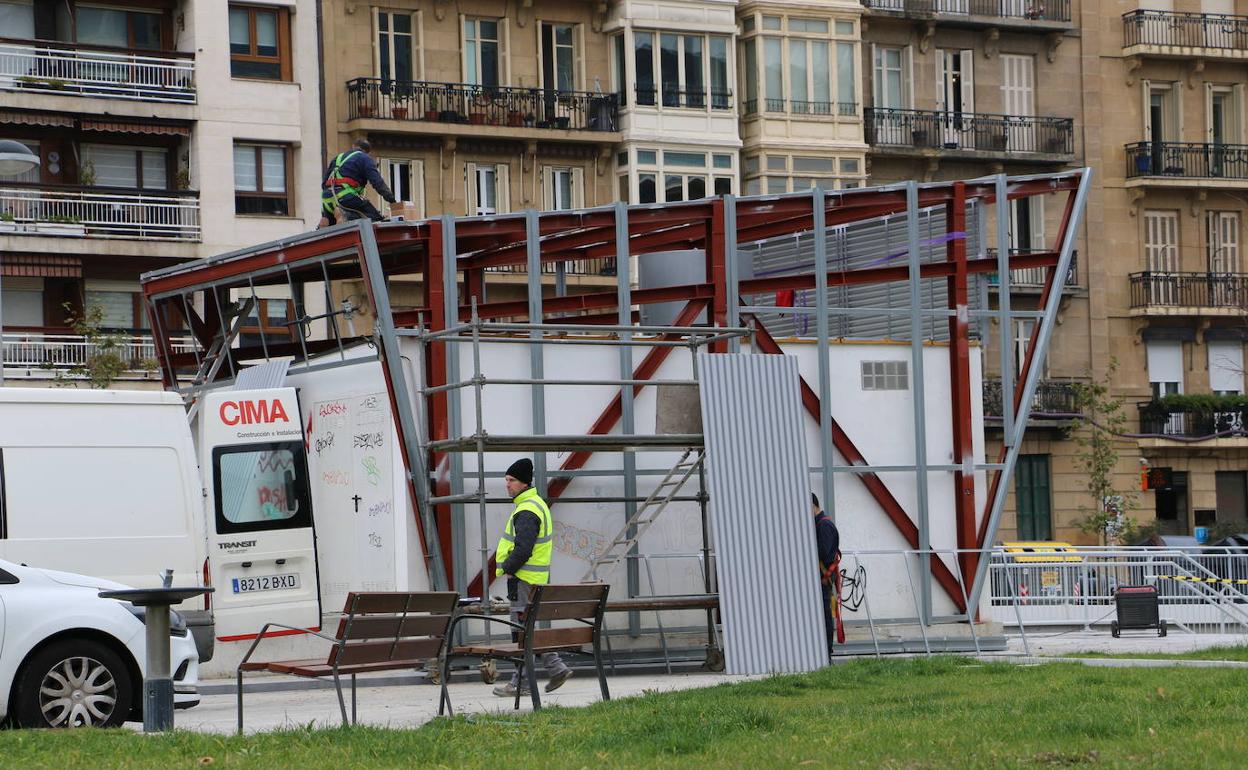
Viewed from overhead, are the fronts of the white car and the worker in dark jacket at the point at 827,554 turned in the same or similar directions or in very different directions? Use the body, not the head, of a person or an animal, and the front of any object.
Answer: very different directions

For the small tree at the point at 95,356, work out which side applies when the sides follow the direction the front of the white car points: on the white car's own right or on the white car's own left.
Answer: on the white car's own left

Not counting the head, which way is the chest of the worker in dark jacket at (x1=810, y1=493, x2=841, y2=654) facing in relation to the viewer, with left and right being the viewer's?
facing to the left of the viewer

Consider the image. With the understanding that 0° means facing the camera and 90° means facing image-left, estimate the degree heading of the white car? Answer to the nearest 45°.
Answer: approximately 270°

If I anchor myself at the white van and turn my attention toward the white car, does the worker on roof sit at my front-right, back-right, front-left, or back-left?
back-left

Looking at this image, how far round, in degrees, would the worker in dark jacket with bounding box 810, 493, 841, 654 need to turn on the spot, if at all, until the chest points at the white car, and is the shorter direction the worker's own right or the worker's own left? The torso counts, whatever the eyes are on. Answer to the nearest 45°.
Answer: approximately 45° to the worker's own left
